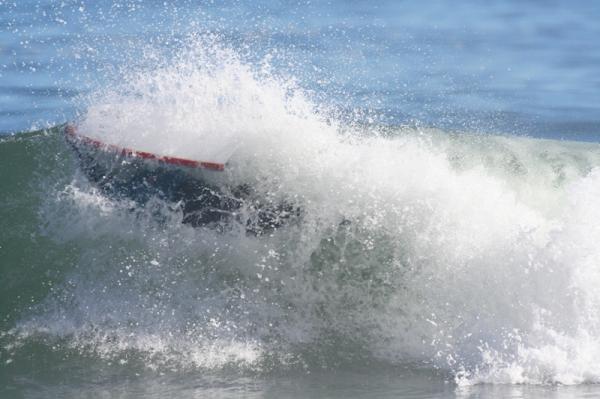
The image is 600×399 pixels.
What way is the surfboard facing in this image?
to the viewer's left
